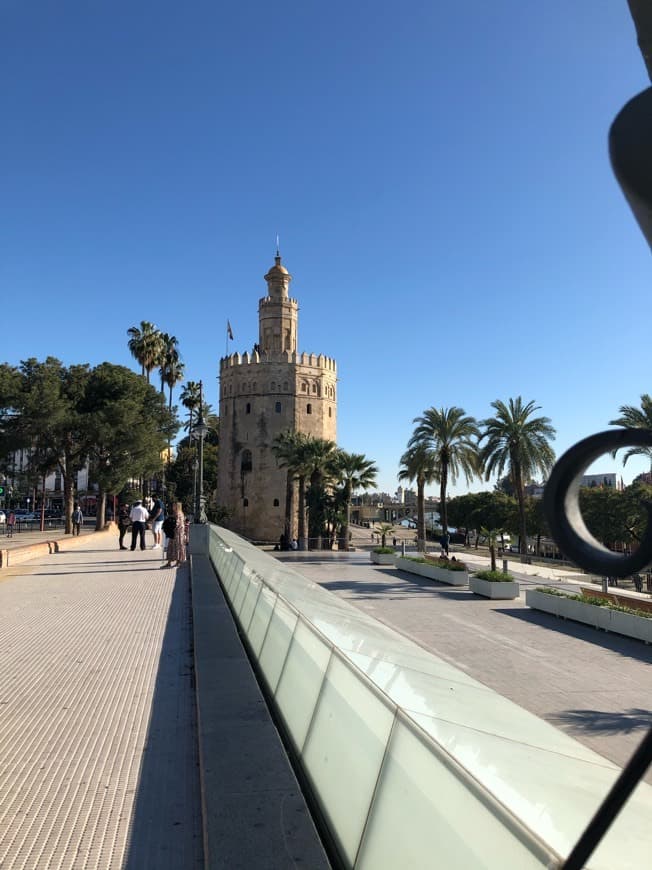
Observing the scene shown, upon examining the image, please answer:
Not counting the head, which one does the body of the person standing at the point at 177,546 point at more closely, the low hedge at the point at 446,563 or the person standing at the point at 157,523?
the person standing

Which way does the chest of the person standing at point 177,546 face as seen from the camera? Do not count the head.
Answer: to the viewer's left

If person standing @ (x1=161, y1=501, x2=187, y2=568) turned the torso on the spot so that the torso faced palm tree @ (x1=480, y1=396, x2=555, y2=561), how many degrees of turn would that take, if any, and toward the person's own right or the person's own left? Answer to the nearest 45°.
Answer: approximately 135° to the person's own right

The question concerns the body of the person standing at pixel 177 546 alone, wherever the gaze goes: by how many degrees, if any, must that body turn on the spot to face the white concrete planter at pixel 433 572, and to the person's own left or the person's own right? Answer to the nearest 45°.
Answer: approximately 135° to the person's own right

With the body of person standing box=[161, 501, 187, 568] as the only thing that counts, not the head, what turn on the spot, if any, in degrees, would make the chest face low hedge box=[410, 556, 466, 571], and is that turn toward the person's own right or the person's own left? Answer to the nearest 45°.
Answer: approximately 135° to the person's own right

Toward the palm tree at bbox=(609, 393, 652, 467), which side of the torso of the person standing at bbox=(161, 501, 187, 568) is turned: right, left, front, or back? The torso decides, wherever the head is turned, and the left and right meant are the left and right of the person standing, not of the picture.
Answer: back

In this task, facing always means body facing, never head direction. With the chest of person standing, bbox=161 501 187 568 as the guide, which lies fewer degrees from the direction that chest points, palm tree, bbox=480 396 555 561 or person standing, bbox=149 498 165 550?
the person standing

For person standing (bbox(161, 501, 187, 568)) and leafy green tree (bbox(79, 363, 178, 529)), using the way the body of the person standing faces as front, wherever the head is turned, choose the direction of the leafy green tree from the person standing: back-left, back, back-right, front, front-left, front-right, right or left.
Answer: right

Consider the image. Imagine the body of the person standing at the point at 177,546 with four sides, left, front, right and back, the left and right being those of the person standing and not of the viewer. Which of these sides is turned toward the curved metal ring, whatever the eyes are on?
left

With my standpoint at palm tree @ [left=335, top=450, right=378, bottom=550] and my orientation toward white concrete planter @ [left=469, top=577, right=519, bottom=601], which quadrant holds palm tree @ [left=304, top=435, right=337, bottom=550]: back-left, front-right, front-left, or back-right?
back-right

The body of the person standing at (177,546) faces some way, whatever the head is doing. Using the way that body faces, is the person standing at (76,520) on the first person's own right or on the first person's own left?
on the first person's own right

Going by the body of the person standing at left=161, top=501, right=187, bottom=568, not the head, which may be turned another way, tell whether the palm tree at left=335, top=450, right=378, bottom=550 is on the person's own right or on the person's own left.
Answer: on the person's own right

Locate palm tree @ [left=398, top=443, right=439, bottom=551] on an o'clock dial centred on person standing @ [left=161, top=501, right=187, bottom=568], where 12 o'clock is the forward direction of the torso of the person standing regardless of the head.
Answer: The palm tree is roughly at 4 o'clock from the person standing.
